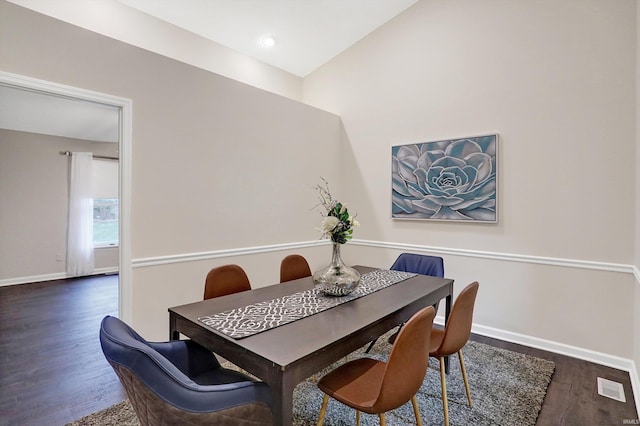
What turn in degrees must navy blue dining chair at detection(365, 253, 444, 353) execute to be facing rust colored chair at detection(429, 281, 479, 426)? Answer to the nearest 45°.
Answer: approximately 45° to its left

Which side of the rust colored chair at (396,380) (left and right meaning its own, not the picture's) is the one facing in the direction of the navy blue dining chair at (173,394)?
left

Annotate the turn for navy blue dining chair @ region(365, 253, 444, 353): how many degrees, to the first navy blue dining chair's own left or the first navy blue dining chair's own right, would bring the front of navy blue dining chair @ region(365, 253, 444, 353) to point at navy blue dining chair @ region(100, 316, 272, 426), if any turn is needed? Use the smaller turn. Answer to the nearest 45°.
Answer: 0° — it already faces it

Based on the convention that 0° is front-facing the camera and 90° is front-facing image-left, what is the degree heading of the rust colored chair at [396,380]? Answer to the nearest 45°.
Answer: approximately 135°

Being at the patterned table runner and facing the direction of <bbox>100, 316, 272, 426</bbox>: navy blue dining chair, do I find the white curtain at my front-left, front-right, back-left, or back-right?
back-right

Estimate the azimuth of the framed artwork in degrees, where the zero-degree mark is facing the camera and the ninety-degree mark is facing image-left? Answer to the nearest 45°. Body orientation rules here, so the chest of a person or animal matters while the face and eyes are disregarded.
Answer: approximately 45°

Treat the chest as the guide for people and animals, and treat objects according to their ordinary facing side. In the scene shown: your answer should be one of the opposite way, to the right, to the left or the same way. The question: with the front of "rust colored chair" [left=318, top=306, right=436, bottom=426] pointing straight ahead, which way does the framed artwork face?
to the left

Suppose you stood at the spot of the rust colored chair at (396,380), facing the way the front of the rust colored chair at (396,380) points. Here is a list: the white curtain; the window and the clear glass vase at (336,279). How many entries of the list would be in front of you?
3
